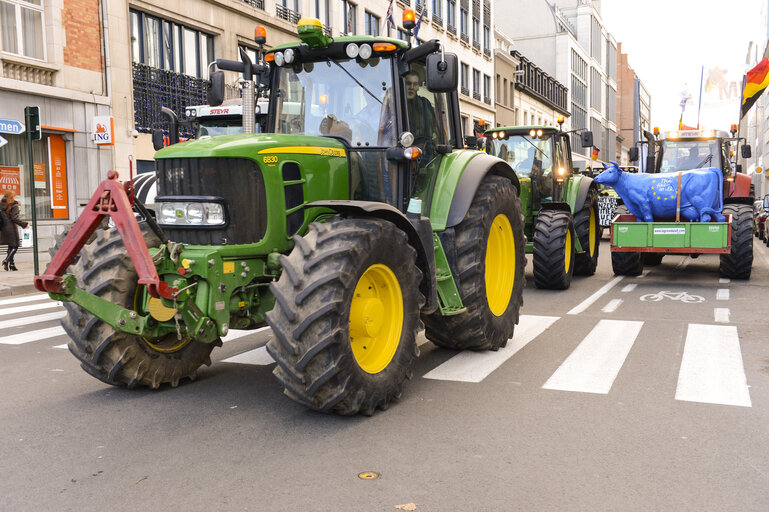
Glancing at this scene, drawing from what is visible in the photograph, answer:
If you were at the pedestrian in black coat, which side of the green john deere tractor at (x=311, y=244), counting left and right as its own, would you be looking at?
right

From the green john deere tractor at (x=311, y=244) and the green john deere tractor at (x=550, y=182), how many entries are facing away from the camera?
0

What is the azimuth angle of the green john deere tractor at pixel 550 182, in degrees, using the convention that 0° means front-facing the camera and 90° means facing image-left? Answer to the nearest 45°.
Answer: approximately 45°

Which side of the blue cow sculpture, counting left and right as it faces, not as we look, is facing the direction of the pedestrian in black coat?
front

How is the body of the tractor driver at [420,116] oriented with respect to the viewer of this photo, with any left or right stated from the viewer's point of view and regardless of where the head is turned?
facing the viewer and to the left of the viewer

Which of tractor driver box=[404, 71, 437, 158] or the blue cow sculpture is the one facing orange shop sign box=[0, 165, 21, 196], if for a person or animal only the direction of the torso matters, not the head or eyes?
the blue cow sculpture

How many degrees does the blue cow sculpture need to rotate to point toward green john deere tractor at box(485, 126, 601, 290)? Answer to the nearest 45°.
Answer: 0° — it already faces it

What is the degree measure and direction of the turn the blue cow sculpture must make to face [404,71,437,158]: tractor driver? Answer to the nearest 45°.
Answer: approximately 90° to its left

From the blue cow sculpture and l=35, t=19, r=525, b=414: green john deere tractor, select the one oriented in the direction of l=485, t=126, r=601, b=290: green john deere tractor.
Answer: the blue cow sculpture

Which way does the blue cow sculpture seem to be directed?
to the viewer's left

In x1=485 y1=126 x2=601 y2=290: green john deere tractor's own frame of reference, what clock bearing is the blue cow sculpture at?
The blue cow sculpture is roughly at 8 o'clock from the green john deere tractor.

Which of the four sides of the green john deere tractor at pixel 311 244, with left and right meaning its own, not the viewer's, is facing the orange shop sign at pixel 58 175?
right
